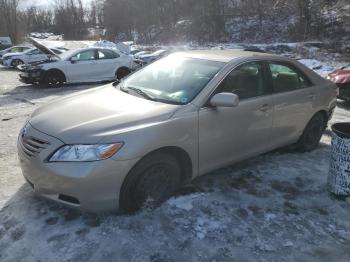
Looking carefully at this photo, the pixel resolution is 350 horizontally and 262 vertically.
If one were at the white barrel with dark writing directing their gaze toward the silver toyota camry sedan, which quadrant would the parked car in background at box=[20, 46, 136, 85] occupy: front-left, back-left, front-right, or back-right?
front-right

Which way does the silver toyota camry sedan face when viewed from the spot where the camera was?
facing the viewer and to the left of the viewer

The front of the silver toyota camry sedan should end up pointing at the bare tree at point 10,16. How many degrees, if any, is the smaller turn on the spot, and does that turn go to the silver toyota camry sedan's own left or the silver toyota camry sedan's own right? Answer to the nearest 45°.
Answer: approximately 90° to the silver toyota camry sedan's own right

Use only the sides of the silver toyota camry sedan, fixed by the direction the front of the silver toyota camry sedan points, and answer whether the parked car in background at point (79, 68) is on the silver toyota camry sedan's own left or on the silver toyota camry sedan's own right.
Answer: on the silver toyota camry sedan's own right

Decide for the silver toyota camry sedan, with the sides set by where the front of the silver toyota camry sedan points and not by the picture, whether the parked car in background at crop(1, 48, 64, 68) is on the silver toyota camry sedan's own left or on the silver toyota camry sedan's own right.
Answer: on the silver toyota camry sedan's own right
